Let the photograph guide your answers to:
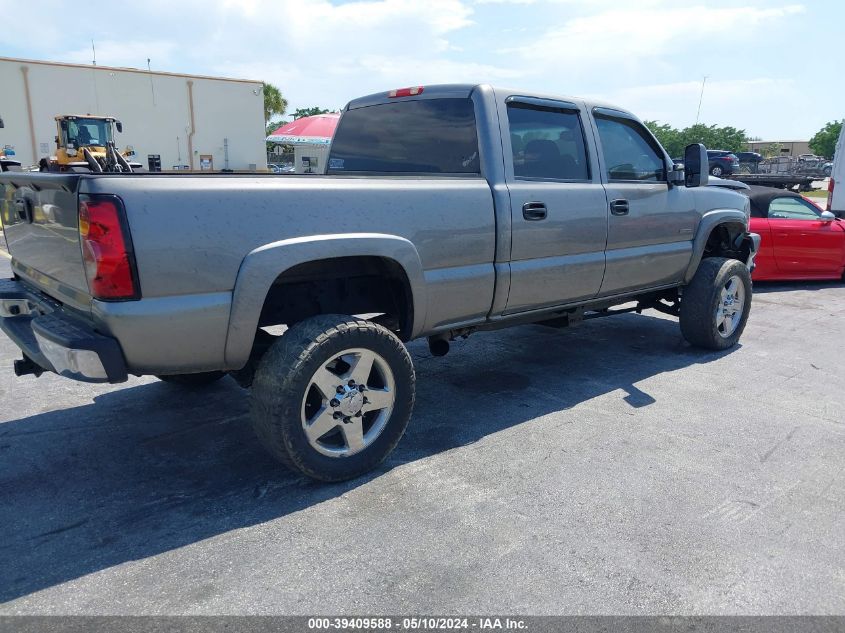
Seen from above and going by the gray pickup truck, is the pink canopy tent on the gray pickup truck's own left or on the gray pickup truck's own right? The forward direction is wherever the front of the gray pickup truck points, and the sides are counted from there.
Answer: on the gray pickup truck's own left

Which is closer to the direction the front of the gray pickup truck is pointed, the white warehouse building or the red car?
the red car

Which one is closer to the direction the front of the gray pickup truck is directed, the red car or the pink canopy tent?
the red car

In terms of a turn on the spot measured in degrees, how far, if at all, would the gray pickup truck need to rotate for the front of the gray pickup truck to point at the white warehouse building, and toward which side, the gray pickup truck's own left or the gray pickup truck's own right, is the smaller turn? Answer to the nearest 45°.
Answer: approximately 45° to the gray pickup truck's own left

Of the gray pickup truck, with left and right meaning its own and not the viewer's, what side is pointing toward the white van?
front

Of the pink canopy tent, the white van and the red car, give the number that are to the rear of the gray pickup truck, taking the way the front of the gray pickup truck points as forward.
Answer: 0

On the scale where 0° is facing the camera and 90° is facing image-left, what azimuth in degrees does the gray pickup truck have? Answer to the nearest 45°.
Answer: approximately 225°

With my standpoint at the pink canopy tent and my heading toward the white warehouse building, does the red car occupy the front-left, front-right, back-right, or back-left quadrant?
back-left

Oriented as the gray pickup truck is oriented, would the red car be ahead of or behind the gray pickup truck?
ahead
